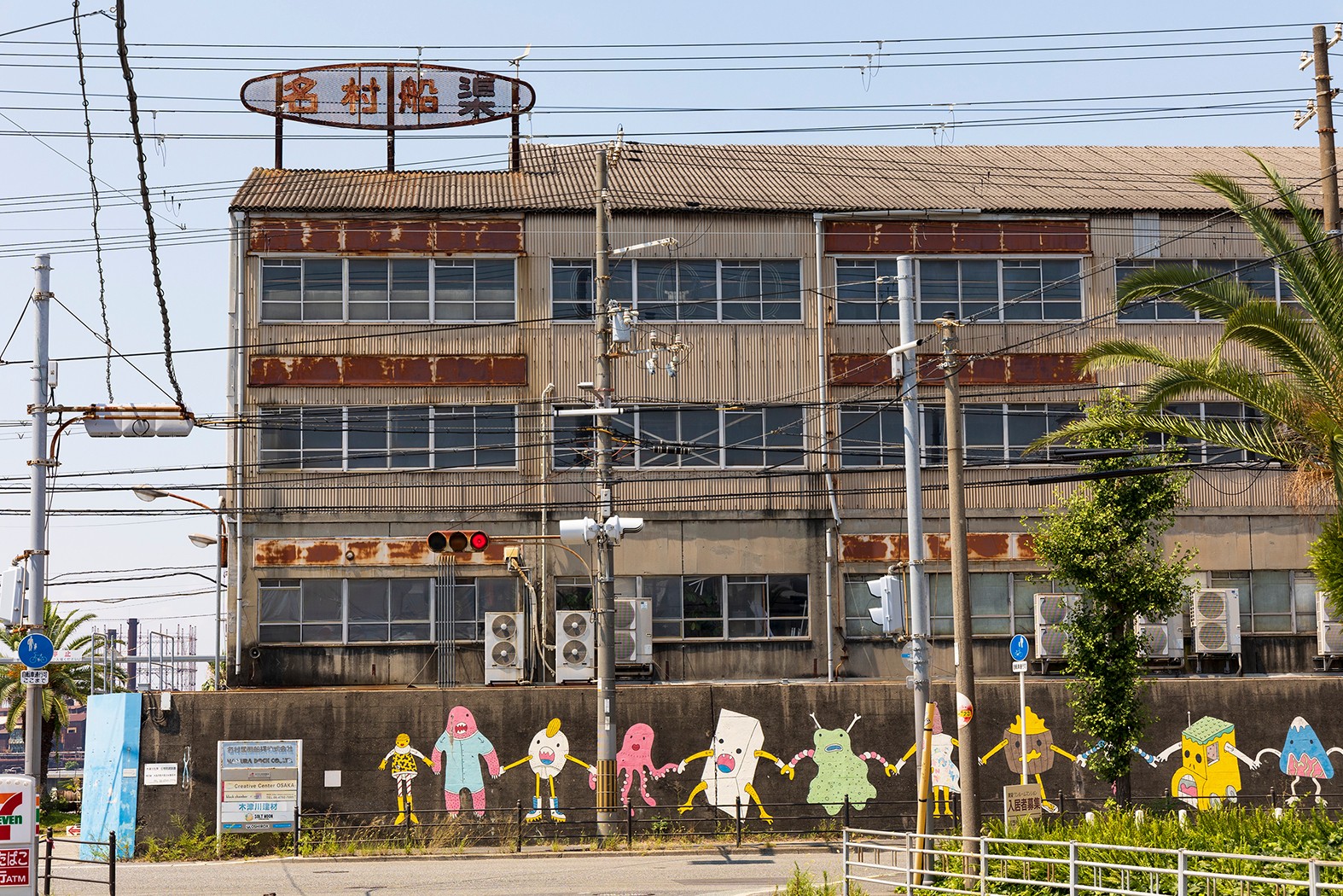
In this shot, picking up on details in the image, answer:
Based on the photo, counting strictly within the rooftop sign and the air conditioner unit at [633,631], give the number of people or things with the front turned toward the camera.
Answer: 2

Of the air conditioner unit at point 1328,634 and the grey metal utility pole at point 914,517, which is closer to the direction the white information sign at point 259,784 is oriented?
the grey metal utility pole

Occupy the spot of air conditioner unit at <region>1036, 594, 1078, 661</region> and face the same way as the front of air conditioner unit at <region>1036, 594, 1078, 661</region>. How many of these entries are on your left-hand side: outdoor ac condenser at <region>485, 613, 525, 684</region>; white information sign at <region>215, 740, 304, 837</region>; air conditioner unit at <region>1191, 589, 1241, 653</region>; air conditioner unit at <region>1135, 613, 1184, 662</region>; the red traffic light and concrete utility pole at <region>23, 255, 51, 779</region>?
2

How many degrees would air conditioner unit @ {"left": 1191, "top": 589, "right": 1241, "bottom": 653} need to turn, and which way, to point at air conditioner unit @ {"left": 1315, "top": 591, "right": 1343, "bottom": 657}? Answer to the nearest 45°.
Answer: approximately 135° to its left

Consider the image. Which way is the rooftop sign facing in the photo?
toward the camera

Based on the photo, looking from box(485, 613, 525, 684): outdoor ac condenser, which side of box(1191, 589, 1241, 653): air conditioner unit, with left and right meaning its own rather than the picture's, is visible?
right

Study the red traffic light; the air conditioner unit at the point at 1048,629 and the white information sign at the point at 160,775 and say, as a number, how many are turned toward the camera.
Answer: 3

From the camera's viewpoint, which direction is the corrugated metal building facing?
toward the camera

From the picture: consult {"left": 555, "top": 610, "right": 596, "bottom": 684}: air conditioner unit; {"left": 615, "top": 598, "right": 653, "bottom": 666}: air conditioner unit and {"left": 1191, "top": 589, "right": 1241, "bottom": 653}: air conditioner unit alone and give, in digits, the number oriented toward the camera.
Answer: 3

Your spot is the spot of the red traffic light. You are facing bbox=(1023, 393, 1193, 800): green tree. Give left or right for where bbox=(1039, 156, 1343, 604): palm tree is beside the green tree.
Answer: right

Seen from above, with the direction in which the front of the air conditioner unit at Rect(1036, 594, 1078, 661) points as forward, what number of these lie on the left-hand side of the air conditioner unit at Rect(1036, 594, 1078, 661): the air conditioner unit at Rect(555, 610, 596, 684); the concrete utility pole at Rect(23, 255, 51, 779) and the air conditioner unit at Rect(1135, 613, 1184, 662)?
1

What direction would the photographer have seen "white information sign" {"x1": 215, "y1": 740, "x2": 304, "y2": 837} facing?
facing the viewer
